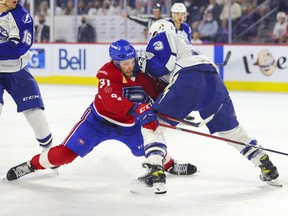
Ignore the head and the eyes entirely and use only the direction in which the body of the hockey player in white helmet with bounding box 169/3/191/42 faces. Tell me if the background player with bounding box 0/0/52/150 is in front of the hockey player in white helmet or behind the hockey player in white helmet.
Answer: in front

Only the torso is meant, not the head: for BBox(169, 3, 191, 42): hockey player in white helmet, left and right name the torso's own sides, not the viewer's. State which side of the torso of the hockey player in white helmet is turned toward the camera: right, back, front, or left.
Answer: front

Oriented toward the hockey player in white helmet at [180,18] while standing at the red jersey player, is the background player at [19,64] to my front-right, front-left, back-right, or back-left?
front-left

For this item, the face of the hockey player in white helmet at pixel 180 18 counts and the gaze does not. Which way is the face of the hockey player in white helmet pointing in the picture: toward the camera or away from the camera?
toward the camera

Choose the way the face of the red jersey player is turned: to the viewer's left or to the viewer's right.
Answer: to the viewer's right

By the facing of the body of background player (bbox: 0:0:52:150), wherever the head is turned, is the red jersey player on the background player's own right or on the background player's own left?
on the background player's own left

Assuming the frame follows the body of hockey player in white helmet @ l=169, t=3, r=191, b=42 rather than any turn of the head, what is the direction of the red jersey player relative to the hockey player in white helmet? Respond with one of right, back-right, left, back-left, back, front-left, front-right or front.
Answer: front

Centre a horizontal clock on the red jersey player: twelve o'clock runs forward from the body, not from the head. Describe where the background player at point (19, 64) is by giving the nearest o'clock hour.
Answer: The background player is roughly at 6 o'clock from the red jersey player.

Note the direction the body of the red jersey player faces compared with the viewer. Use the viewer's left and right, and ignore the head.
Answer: facing the viewer and to the right of the viewer
